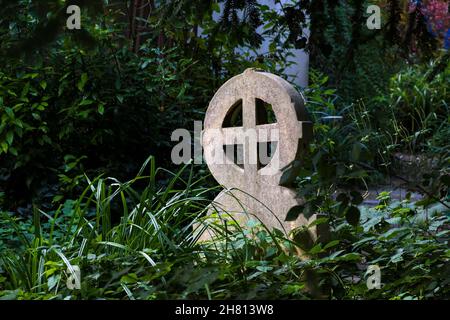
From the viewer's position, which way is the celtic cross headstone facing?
facing the viewer and to the left of the viewer
